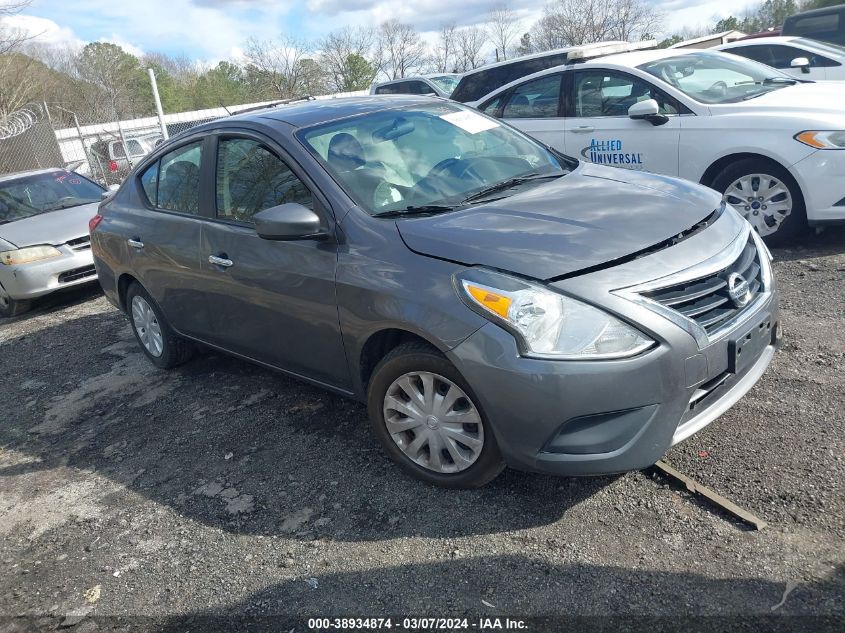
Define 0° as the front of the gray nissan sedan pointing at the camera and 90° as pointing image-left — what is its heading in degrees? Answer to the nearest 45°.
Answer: approximately 315°

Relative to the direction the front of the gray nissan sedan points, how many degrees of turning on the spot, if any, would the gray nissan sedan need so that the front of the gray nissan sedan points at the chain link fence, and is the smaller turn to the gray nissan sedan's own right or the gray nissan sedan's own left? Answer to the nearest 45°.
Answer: approximately 180°

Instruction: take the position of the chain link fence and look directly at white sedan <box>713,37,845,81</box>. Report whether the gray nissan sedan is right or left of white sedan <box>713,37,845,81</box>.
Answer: right

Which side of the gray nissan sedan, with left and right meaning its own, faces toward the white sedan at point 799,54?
left

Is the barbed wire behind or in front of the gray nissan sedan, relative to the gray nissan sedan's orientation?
behind
